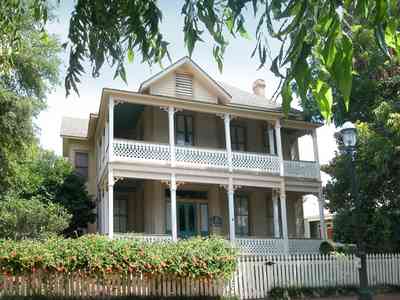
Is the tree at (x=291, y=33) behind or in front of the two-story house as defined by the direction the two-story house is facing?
in front

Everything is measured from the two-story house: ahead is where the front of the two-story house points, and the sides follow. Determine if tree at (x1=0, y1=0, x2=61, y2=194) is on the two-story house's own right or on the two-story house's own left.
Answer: on the two-story house's own right

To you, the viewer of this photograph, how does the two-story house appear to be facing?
facing the viewer and to the right of the viewer

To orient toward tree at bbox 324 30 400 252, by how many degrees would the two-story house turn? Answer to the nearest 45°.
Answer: approximately 45° to its left

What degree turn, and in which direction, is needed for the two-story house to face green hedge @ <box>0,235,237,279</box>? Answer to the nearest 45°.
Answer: approximately 45° to its right

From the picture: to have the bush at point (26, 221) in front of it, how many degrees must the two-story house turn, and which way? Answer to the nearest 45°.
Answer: approximately 90° to its right
